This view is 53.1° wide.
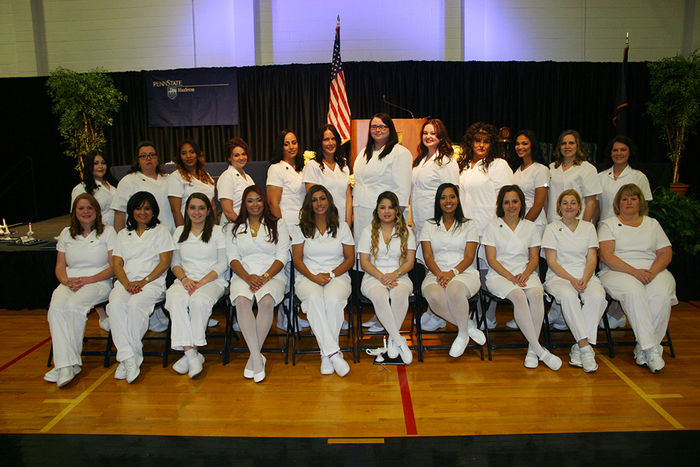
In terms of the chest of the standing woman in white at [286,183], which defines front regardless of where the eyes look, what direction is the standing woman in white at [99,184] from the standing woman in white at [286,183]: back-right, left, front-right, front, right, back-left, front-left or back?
back-right

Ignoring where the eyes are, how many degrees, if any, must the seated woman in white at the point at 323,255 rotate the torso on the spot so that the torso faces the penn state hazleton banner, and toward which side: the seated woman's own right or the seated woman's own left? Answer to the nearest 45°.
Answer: approximately 180°

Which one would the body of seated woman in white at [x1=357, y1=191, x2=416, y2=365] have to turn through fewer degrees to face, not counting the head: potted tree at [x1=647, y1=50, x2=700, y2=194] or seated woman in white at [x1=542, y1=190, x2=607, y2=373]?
the seated woman in white

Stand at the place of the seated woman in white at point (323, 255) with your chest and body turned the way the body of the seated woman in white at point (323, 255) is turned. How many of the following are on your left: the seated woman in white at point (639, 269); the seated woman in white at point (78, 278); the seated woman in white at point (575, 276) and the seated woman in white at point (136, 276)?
2

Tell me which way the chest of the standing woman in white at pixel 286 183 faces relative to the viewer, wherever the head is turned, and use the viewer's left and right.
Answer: facing the viewer and to the right of the viewer

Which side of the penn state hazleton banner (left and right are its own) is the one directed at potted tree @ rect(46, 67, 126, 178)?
right

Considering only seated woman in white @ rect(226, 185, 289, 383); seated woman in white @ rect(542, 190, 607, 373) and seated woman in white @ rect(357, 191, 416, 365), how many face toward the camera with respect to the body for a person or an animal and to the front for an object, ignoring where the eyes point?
3

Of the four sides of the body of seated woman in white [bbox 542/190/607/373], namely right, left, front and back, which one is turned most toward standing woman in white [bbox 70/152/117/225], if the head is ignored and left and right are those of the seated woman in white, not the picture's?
right

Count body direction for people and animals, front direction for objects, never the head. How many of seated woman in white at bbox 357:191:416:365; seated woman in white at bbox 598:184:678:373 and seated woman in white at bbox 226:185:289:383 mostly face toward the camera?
3
